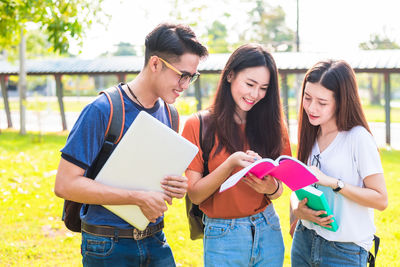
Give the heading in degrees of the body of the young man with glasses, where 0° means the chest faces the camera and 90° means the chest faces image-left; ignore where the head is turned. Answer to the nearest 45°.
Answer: approximately 315°

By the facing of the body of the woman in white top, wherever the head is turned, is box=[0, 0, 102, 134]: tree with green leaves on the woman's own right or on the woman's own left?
on the woman's own right

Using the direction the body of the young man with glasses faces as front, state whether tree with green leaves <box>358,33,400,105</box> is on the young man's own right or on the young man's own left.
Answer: on the young man's own left

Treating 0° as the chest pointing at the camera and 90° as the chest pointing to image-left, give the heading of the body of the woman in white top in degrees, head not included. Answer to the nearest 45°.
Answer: approximately 45°

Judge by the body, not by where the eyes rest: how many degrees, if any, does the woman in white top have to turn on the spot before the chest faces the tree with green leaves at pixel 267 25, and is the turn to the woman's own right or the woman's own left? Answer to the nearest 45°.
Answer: approximately 135° to the woman's own right

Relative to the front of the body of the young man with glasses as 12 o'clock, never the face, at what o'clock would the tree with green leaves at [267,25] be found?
The tree with green leaves is roughly at 8 o'clock from the young man with glasses.

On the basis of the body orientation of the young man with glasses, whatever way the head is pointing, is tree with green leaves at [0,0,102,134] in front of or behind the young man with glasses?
behind

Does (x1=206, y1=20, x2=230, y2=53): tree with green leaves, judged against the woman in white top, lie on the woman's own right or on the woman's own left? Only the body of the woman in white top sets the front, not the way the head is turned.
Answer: on the woman's own right

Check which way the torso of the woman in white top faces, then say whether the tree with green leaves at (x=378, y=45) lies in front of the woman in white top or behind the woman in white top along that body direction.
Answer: behind
